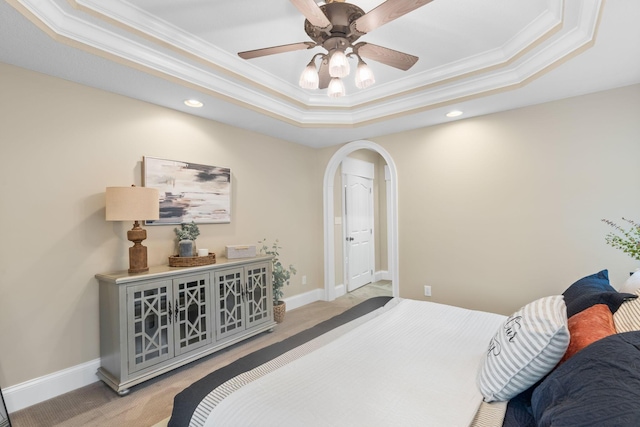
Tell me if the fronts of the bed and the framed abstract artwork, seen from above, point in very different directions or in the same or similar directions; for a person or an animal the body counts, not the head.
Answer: very different directions

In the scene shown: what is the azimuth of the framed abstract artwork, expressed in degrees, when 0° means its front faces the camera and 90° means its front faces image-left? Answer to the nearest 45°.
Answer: approximately 315°

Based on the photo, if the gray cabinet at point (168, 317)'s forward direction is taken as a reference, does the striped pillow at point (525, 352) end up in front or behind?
in front

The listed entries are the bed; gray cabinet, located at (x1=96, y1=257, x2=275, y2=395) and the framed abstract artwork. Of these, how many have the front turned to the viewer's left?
1

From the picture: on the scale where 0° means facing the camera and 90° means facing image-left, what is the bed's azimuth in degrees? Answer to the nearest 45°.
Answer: approximately 90°

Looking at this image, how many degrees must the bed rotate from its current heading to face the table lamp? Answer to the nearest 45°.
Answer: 0° — it already faces it

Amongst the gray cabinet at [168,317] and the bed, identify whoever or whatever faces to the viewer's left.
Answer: the bed

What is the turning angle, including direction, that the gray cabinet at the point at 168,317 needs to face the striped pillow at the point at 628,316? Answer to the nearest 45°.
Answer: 0° — it already faces it

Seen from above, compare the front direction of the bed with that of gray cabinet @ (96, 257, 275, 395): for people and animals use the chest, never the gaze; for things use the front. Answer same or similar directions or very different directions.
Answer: very different directions

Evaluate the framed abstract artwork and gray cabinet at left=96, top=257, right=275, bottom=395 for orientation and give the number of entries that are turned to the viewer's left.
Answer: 0

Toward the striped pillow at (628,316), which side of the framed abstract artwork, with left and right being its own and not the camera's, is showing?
front
